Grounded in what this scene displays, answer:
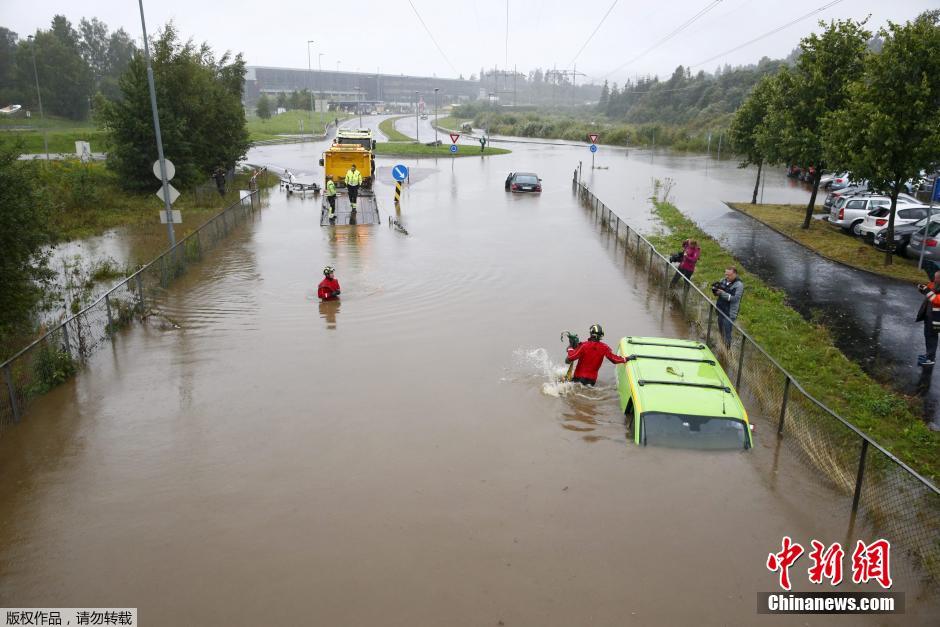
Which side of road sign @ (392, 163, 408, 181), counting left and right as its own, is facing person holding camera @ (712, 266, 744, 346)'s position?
front

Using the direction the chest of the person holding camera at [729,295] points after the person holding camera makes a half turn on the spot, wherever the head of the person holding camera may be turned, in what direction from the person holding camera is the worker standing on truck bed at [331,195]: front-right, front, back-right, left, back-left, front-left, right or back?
left

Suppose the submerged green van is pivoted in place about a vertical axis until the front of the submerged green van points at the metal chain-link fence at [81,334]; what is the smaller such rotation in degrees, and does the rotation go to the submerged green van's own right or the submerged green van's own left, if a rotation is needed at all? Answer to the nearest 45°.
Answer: approximately 90° to the submerged green van's own right

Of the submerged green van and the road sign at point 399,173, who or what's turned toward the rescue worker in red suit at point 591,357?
the road sign

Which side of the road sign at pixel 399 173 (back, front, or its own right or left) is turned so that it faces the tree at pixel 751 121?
left

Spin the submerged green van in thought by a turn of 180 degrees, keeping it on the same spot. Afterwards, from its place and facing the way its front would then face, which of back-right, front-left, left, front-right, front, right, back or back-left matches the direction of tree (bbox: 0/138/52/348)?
left

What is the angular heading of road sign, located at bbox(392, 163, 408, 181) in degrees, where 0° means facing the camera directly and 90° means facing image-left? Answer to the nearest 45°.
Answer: approximately 0°

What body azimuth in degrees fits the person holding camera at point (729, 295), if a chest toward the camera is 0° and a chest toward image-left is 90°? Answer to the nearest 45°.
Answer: approximately 45°

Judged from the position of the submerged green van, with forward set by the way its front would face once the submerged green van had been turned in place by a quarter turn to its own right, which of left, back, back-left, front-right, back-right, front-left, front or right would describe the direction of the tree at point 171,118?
front-right

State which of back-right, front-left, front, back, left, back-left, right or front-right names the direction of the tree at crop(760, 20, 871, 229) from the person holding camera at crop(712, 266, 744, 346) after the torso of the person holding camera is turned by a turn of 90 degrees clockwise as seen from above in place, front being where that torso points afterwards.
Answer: front-right

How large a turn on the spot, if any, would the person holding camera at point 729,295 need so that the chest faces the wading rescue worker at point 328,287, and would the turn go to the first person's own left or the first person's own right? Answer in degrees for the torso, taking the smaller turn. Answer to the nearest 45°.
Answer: approximately 45° to the first person's own right

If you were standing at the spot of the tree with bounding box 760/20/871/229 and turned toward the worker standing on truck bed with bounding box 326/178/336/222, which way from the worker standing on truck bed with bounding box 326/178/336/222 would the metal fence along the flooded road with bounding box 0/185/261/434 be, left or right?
left
